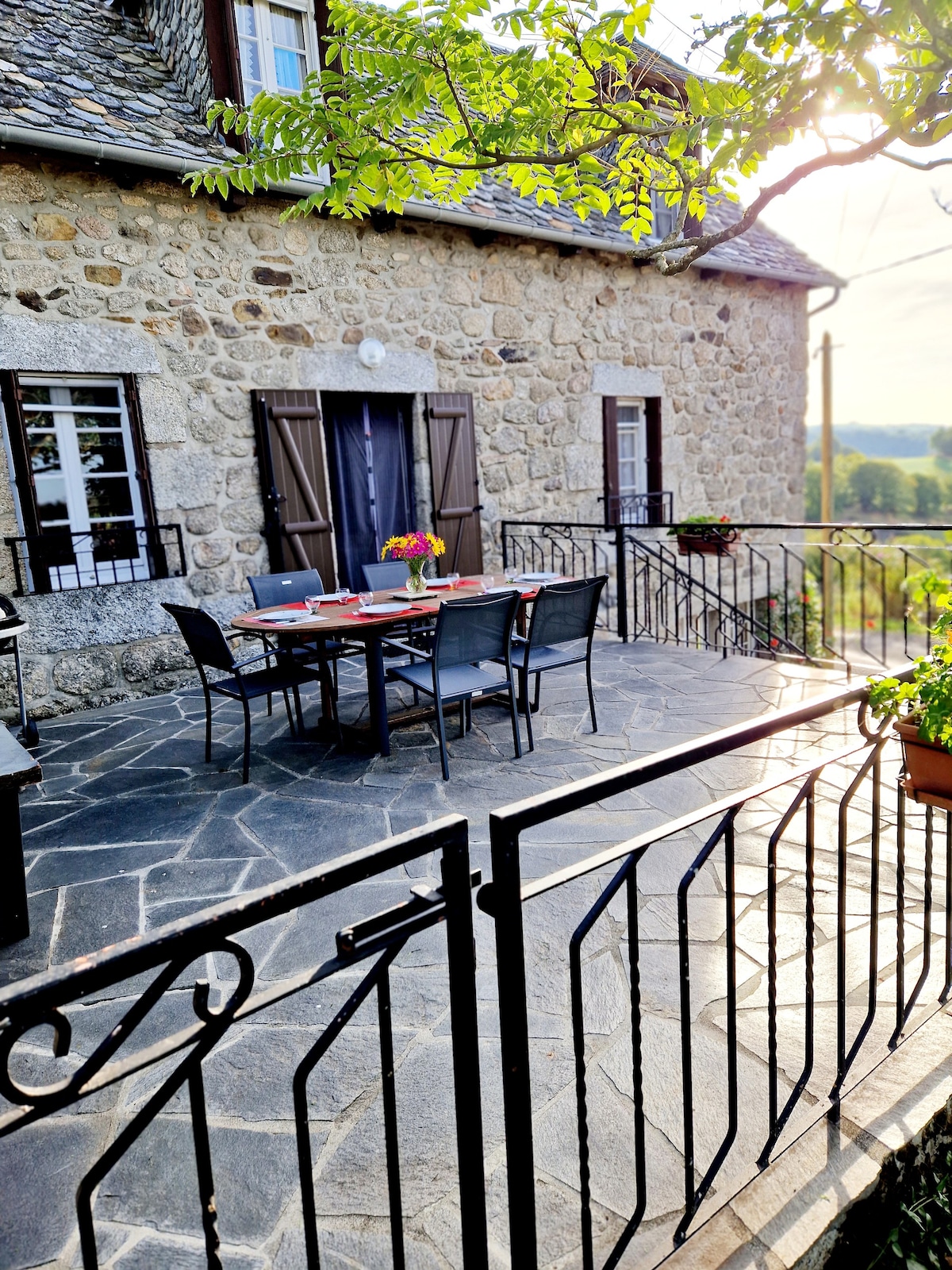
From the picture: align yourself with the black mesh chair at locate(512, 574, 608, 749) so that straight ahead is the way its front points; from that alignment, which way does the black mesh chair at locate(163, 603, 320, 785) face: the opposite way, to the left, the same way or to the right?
to the right

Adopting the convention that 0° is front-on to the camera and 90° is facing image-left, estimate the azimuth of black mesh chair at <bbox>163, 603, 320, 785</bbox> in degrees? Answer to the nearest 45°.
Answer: approximately 225°

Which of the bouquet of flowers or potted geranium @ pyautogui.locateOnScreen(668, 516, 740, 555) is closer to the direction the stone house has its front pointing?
the bouquet of flowers

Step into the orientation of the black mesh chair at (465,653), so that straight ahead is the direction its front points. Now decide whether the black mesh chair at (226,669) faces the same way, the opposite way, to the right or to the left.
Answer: to the right

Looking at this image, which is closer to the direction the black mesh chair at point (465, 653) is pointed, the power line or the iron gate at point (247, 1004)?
the power line

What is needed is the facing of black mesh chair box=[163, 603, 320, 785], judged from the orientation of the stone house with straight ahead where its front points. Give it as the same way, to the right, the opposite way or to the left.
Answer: to the left

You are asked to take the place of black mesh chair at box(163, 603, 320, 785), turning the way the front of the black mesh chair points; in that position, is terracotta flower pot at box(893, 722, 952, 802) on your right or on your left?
on your right

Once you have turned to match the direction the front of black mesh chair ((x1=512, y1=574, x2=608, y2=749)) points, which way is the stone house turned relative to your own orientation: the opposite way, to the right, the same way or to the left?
the opposite way

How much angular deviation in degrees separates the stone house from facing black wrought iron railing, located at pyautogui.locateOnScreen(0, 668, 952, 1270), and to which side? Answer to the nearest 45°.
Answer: approximately 45° to its right

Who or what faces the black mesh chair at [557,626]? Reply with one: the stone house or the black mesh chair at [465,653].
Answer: the stone house

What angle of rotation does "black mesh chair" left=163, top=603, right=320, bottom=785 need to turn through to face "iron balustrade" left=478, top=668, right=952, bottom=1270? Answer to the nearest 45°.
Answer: approximately 135° to its right

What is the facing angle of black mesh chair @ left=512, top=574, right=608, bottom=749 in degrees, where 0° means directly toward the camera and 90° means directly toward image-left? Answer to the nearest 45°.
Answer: approximately 135°
